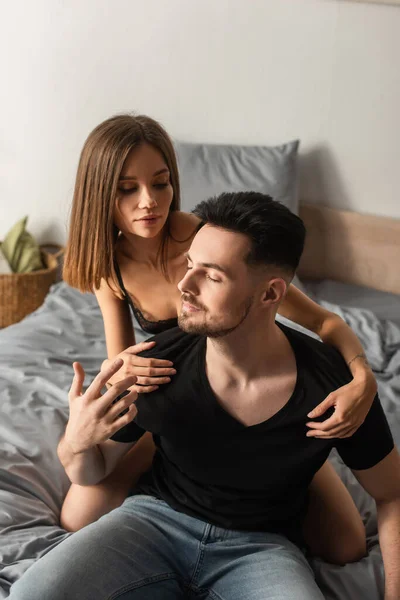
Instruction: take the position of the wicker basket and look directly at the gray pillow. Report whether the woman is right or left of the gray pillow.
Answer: right

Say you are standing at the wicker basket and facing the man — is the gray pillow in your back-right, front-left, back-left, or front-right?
front-left

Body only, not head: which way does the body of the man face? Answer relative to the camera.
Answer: toward the camera

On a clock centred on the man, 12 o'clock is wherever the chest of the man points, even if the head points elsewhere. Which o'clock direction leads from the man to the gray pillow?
The gray pillow is roughly at 6 o'clock from the man.

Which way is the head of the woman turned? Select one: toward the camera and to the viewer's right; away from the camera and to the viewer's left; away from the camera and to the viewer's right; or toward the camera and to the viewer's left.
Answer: toward the camera and to the viewer's right

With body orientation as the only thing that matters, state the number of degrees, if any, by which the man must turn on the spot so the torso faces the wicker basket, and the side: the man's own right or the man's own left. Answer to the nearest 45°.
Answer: approximately 135° to the man's own right
